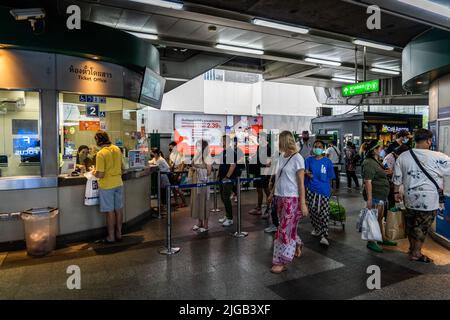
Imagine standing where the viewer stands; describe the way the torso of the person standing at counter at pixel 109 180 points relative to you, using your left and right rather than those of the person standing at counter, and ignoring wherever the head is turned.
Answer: facing away from the viewer and to the left of the viewer

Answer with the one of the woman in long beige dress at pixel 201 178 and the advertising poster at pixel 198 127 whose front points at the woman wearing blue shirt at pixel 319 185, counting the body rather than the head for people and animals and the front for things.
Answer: the advertising poster

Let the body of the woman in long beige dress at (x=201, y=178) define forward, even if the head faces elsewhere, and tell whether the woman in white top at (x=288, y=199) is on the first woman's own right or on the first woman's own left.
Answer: on the first woman's own left

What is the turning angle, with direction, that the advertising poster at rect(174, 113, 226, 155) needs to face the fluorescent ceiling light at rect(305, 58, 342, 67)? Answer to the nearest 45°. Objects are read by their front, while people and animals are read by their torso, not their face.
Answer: approximately 45° to its left

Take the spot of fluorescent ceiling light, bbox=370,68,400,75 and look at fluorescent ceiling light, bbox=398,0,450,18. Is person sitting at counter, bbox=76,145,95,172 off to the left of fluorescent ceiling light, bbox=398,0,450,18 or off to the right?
right

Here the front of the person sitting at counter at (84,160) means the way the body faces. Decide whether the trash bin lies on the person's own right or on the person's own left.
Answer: on the person's own right

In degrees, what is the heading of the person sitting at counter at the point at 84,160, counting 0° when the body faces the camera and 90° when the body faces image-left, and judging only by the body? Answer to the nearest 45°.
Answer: approximately 315°

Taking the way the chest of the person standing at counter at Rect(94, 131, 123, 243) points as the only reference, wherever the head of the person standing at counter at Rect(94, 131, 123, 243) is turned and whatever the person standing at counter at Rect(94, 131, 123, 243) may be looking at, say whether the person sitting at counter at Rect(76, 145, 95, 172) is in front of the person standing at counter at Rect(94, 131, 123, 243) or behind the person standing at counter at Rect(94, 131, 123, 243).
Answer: in front

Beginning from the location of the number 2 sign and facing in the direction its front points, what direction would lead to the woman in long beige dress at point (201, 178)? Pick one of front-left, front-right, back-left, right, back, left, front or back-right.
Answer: front-left

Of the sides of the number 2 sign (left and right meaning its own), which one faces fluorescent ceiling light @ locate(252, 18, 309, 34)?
left
